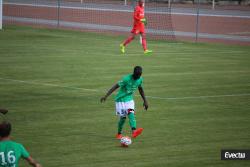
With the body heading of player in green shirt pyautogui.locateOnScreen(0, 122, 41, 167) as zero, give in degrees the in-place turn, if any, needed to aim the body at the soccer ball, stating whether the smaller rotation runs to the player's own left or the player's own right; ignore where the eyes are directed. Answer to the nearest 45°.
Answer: approximately 45° to the player's own right

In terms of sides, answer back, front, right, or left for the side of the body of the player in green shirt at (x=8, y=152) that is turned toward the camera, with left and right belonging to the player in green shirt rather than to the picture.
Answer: back

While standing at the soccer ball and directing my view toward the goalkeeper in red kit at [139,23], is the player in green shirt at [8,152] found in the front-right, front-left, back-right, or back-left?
back-left

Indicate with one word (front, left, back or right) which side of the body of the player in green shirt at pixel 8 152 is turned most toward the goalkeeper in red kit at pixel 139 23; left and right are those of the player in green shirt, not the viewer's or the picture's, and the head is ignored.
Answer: front
